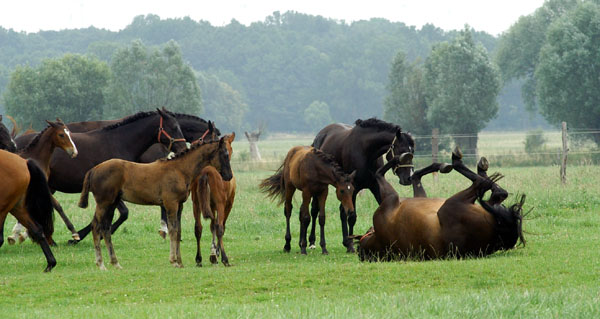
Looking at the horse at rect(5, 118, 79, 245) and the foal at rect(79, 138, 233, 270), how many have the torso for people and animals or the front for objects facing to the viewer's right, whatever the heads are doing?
2

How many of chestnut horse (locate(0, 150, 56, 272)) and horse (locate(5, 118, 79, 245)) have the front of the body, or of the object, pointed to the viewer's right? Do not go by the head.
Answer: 1

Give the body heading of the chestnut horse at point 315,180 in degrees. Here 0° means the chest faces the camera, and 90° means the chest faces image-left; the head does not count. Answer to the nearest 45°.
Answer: approximately 315°

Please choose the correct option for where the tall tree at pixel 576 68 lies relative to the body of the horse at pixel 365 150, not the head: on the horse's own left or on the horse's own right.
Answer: on the horse's own left

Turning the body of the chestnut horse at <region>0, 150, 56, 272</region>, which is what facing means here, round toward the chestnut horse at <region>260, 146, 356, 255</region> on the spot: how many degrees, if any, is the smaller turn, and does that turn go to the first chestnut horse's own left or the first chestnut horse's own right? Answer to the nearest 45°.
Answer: approximately 180°

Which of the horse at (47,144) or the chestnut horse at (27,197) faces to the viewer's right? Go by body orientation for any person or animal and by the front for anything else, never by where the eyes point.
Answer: the horse

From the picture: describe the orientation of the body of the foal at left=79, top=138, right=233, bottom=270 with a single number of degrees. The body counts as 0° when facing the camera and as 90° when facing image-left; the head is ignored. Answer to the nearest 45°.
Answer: approximately 270°

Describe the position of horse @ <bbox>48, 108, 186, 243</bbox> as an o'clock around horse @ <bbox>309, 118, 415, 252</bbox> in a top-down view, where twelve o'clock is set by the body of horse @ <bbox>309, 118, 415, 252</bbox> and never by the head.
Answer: horse @ <bbox>48, 108, 186, 243</bbox> is roughly at 5 o'clock from horse @ <bbox>309, 118, 415, 252</bbox>.

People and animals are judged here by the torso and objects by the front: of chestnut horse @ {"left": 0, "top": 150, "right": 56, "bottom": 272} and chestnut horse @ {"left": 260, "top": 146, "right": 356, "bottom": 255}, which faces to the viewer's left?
chestnut horse @ {"left": 0, "top": 150, "right": 56, "bottom": 272}

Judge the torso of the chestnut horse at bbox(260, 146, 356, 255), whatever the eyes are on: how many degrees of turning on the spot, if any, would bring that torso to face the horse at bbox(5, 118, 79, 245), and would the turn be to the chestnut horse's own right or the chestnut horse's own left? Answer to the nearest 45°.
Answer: approximately 135° to the chestnut horse's own right

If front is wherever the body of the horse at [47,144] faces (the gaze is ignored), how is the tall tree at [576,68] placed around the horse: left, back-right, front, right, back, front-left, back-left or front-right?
front-left

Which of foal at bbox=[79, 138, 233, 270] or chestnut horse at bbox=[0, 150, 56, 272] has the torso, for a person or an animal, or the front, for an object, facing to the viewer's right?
the foal

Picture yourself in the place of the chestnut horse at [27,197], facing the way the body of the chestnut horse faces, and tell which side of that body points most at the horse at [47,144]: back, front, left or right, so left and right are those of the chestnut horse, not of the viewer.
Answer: right

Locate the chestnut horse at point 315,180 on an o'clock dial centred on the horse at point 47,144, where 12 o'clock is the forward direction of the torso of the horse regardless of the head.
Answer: The chestnut horse is roughly at 1 o'clock from the horse.

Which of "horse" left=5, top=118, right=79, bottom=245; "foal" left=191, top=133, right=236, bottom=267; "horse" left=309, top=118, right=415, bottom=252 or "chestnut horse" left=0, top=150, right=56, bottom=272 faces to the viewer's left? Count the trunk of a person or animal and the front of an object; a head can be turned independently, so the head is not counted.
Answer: the chestnut horse

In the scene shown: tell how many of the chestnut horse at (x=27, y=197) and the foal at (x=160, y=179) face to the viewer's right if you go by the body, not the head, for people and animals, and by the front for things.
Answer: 1

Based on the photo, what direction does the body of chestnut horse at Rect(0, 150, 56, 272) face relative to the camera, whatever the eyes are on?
to the viewer's left

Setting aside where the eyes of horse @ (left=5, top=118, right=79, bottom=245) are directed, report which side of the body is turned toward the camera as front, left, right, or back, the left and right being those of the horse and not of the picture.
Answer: right

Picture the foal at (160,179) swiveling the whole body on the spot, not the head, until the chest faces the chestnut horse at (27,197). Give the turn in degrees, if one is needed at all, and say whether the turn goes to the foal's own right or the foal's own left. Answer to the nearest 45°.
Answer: approximately 180°
